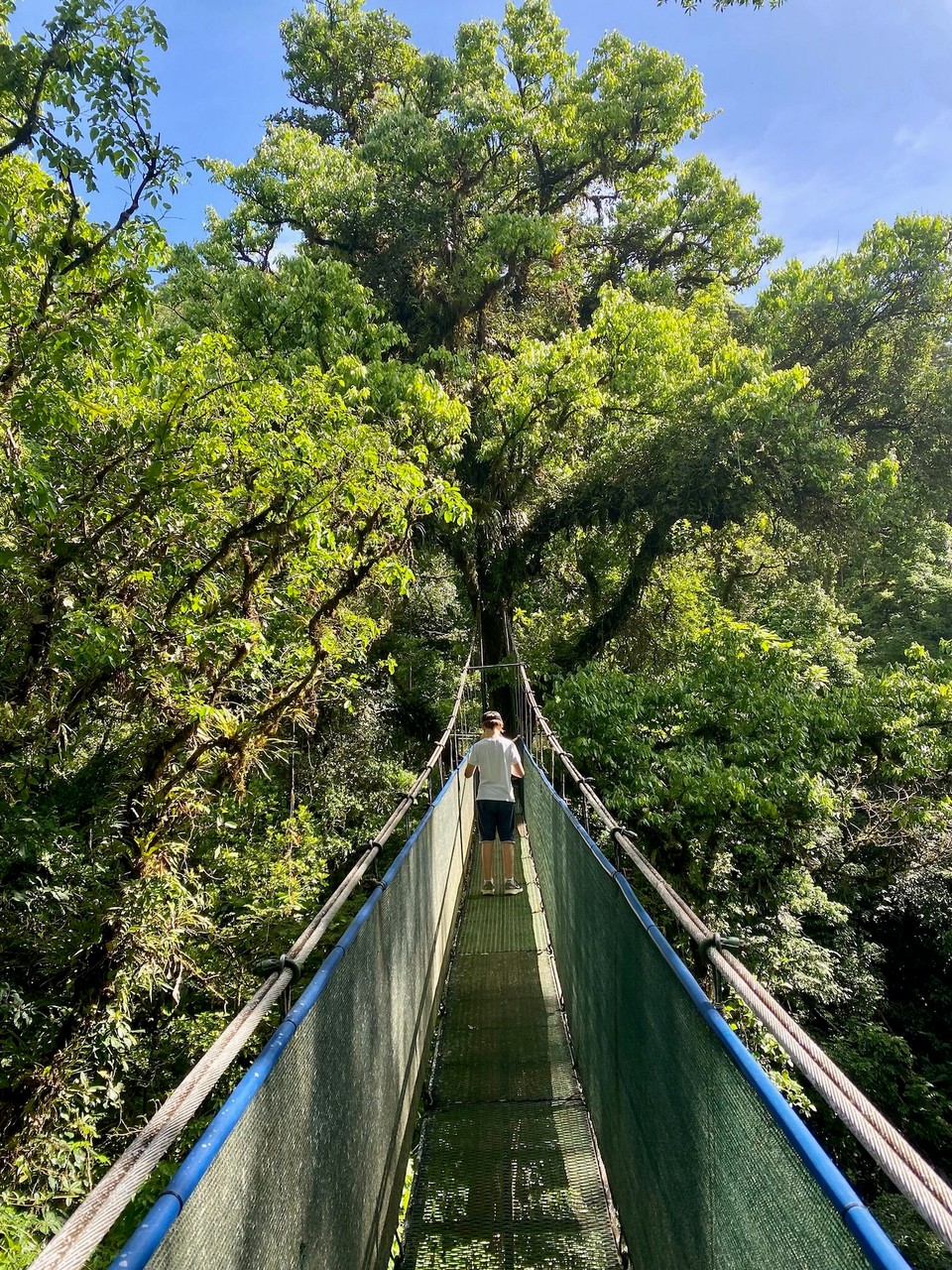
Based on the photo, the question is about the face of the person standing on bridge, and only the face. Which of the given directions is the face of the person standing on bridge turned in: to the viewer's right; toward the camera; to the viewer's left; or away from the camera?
away from the camera

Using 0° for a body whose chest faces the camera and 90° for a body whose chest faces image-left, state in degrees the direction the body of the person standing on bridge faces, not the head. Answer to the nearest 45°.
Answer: approximately 180°
